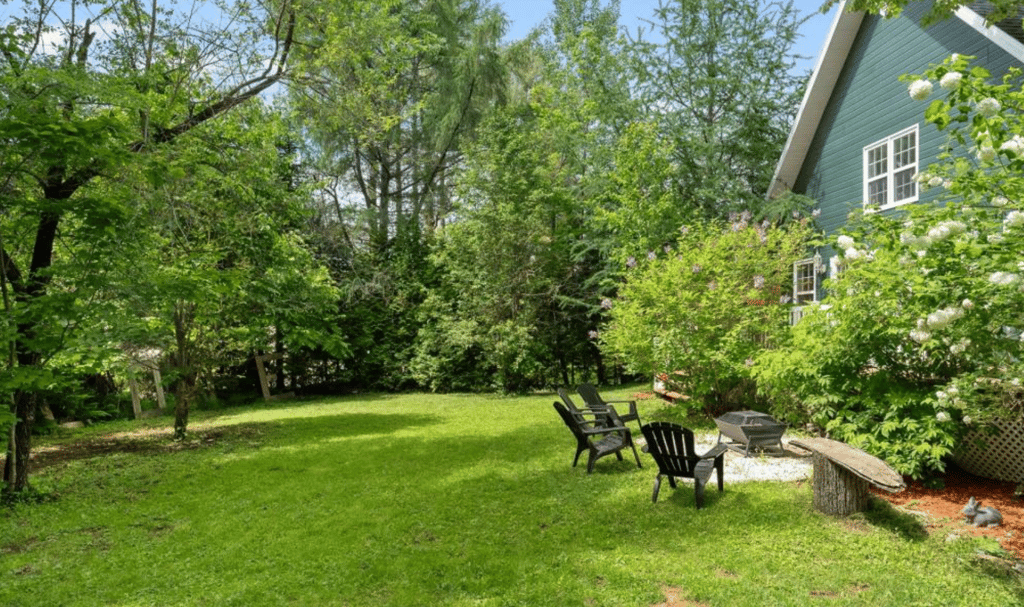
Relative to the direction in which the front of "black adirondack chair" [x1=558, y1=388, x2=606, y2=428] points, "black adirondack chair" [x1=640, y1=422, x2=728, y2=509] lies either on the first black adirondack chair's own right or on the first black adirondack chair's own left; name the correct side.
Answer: on the first black adirondack chair's own right

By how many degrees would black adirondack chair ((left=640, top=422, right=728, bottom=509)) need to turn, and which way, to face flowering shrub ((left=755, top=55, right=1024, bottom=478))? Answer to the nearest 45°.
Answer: approximately 45° to its right

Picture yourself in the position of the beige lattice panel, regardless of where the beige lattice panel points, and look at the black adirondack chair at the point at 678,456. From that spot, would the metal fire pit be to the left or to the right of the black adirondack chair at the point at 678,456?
right

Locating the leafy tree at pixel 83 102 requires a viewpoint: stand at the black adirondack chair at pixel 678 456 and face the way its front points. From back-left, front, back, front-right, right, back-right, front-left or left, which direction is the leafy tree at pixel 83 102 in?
back-left

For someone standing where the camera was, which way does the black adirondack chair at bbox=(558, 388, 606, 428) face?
facing to the right of the viewer

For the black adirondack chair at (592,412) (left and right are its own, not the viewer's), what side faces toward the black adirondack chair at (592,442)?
right

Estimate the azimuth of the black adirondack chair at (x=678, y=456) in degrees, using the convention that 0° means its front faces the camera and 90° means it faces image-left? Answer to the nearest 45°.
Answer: approximately 225°

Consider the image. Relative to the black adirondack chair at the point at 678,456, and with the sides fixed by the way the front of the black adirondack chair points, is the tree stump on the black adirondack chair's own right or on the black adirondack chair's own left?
on the black adirondack chair's own right

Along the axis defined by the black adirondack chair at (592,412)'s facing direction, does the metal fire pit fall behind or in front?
in front

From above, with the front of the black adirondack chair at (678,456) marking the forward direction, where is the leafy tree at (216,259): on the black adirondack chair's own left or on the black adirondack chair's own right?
on the black adirondack chair's own left

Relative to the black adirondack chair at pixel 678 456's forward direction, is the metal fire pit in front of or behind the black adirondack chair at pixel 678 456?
in front

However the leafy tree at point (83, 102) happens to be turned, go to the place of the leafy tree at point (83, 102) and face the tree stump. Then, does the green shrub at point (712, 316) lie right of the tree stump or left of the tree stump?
left
